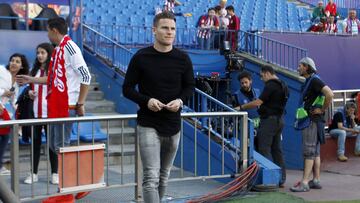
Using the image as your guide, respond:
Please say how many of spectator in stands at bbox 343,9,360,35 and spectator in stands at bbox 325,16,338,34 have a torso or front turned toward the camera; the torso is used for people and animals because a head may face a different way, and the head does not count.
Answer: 2

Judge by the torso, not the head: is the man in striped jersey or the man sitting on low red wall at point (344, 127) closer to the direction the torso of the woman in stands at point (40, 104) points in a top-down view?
the man in striped jersey

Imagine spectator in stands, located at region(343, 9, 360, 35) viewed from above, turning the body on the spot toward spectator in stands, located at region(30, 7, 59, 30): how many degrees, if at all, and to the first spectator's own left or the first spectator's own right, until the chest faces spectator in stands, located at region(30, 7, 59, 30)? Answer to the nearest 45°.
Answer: approximately 45° to the first spectator's own right

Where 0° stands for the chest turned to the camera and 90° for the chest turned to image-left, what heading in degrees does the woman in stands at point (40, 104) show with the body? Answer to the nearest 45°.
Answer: approximately 45°

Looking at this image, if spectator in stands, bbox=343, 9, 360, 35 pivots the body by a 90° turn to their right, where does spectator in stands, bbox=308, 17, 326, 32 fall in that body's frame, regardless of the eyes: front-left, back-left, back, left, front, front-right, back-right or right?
front-left

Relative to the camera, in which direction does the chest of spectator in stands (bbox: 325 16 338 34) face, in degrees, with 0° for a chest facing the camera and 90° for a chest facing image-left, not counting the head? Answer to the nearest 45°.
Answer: approximately 0°

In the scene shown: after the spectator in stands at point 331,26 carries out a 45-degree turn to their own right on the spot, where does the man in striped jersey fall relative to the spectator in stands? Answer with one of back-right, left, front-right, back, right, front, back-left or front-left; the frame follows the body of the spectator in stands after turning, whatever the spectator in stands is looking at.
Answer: front-left

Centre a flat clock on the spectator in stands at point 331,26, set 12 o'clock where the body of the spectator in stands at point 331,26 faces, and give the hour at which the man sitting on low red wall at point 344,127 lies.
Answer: the man sitting on low red wall at point 344,127 is roughly at 12 o'clock from the spectator in stands at point 331,26.

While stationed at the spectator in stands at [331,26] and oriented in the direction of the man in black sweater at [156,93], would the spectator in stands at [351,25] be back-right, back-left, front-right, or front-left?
back-left
